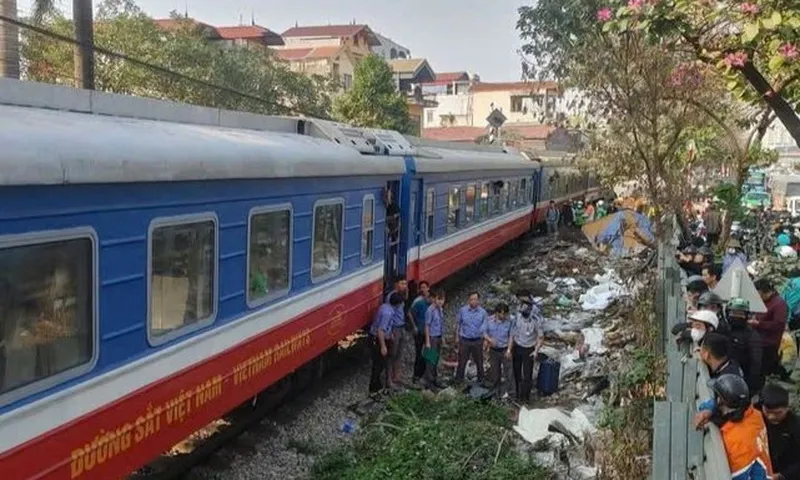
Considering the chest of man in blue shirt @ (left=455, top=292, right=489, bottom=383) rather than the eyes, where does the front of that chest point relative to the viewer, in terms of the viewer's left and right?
facing the viewer

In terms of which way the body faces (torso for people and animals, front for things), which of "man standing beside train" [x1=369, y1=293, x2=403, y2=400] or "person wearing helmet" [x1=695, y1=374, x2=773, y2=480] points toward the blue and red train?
the person wearing helmet

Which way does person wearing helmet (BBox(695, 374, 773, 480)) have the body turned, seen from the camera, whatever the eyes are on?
to the viewer's left

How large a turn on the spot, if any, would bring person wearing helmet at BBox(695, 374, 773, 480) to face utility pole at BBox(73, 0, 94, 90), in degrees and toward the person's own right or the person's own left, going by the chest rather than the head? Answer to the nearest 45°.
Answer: approximately 45° to the person's own right

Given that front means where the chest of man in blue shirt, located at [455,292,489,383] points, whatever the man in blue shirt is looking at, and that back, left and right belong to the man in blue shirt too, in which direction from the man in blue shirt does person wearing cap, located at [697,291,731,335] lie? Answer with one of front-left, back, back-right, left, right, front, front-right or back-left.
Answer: front-left

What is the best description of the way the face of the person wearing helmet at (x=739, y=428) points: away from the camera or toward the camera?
away from the camera

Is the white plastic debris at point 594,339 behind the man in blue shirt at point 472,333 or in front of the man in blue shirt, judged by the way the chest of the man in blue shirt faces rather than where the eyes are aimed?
behind

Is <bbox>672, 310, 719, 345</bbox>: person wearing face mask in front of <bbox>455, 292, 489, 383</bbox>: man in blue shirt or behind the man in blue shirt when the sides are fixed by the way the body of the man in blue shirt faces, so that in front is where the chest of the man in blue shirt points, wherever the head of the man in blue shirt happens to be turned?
in front

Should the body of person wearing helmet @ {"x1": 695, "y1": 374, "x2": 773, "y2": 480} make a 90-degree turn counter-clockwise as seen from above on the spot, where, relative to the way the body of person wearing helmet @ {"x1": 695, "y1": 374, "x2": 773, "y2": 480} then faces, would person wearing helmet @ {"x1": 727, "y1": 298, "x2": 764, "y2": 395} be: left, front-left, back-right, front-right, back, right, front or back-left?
back

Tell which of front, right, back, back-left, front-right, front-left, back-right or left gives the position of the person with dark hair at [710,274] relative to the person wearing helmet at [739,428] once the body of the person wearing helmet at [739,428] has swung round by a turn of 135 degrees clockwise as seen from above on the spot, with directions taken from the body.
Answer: front-left
